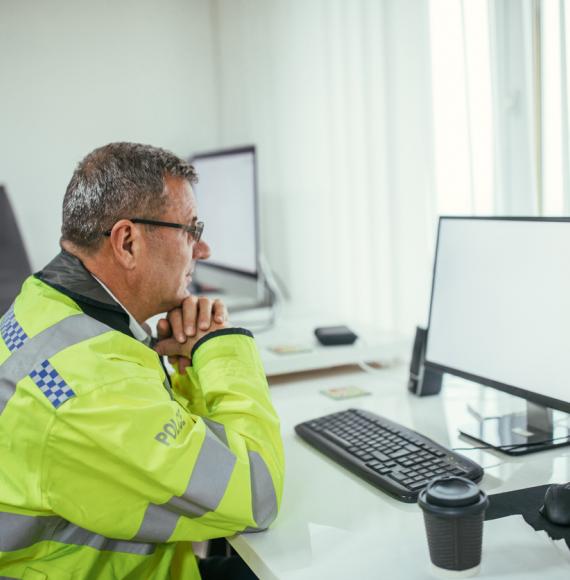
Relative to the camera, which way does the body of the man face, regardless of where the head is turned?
to the viewer's right

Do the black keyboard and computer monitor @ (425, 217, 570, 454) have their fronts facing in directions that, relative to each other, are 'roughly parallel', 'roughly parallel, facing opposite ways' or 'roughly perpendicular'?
roughly parallel

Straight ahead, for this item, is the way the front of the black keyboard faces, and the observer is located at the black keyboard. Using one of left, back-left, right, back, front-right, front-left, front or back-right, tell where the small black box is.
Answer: back-right

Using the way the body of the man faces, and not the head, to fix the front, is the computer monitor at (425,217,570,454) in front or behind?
in front

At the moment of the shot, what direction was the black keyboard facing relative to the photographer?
facing the viewer and to the left of the viewer

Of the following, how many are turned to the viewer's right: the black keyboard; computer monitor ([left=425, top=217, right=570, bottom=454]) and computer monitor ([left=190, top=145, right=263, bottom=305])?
0

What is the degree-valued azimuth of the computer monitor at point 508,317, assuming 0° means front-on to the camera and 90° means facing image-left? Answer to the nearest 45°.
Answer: approximately 45°

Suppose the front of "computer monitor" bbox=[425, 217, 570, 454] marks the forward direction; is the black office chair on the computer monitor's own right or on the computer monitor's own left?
on the computer monitor's own right

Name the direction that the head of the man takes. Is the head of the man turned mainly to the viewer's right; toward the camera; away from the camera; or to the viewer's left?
to the viewer's right

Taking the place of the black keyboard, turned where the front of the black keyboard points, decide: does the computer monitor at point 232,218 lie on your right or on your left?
on your right

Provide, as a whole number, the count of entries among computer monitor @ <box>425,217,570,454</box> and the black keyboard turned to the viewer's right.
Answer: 0
